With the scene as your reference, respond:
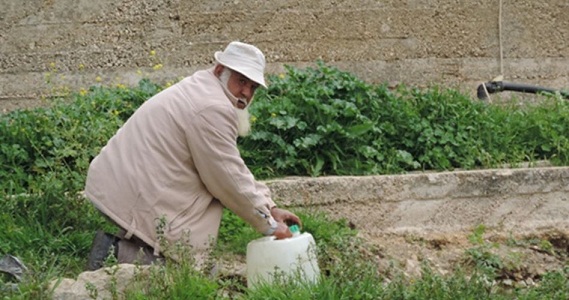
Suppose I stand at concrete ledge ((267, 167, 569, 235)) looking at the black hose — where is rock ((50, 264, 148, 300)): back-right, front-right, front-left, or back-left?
back-left

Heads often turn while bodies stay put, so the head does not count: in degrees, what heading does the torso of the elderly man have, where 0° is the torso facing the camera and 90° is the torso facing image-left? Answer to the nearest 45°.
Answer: approximately 270°

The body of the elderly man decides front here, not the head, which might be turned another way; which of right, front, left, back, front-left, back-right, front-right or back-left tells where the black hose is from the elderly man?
front-left

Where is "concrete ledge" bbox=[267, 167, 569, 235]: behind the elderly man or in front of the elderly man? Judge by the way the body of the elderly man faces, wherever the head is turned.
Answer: in front
